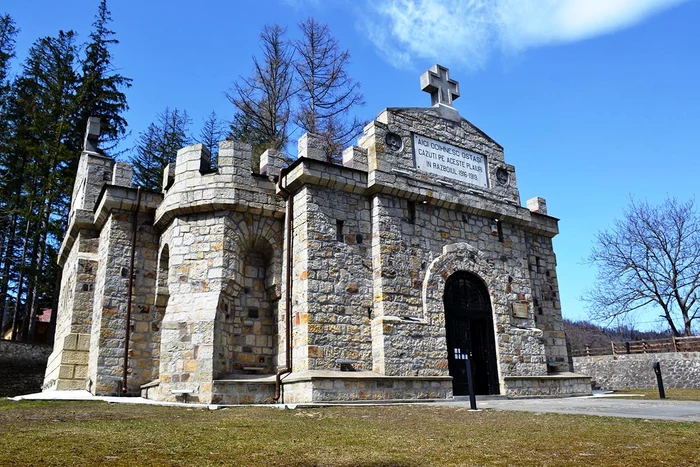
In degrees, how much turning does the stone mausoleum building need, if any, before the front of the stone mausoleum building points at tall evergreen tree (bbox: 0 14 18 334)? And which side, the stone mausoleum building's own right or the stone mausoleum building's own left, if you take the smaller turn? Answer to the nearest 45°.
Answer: approximately 180°

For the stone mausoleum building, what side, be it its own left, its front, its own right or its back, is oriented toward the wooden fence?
left

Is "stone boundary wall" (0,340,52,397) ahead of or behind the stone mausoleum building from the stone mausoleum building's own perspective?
behind

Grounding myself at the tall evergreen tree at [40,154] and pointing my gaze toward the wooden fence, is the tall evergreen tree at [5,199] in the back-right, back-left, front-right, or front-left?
back-left

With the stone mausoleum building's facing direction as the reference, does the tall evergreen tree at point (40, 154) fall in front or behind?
behind

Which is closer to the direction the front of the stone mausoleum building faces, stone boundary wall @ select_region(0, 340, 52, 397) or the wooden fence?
the wooden fence

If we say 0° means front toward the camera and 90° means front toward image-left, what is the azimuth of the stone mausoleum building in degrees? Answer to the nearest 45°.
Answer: approximately 315°
